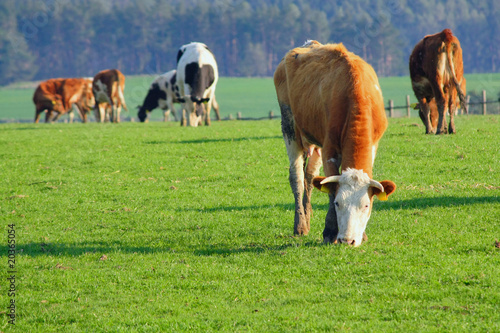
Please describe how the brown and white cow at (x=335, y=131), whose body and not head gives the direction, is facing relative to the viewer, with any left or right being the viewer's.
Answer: facing the viewer and to the right of the viewer

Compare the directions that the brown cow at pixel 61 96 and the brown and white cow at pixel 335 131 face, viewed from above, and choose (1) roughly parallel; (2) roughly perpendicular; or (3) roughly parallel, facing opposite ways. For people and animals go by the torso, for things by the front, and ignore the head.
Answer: roughly perpendicular

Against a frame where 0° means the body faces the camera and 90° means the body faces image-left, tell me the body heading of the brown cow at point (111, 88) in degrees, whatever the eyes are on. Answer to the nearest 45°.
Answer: approximately 135°

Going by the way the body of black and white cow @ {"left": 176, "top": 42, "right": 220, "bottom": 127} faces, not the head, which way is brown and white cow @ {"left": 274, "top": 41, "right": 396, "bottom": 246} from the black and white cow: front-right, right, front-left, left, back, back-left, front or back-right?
front

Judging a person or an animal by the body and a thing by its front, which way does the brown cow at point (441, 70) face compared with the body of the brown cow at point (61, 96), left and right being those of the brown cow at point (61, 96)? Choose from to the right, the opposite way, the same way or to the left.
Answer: to the right

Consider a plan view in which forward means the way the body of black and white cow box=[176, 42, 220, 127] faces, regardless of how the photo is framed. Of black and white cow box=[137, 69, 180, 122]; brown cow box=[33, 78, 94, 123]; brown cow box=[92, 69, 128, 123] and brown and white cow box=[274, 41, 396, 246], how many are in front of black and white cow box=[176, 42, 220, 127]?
1

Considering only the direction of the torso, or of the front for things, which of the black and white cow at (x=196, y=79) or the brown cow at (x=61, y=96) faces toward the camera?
the black and white cow

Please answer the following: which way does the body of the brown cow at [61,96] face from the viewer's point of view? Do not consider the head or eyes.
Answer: to the viewer's left

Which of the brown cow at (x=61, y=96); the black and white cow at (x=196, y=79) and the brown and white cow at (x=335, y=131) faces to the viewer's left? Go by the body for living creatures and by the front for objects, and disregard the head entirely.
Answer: the brown cow

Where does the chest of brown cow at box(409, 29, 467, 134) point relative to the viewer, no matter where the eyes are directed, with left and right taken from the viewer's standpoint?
facing away from the viewer and to the left of the viewer

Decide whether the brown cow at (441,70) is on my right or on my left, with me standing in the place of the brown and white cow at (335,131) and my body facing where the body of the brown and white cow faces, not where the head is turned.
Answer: on my left
